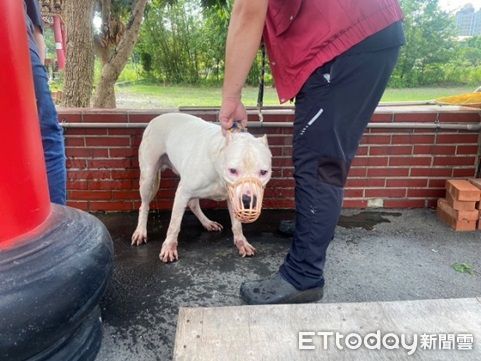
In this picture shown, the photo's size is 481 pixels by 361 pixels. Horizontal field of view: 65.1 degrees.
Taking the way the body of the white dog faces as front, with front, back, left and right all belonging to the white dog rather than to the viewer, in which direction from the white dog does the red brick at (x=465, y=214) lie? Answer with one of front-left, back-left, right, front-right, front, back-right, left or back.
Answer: front-left

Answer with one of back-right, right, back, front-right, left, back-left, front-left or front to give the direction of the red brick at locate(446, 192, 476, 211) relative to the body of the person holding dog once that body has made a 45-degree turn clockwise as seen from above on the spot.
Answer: right

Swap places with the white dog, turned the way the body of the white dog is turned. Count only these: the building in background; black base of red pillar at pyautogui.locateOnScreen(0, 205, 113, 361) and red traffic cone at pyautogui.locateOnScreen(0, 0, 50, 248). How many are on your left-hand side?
1

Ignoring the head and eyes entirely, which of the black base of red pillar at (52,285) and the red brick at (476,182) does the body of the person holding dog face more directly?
the black base of red pillar

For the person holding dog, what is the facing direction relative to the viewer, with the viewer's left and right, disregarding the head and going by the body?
facing to the left of the viewer

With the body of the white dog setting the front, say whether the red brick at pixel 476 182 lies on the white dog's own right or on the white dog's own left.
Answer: on the white dog's own left

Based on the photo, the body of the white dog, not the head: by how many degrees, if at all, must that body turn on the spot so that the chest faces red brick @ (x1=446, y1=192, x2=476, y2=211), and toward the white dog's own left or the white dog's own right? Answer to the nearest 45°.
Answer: approximately 45° to the white dog's own left

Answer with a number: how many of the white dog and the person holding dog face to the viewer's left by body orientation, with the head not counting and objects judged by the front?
1

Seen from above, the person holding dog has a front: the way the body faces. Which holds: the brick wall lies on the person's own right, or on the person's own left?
on the person's own right

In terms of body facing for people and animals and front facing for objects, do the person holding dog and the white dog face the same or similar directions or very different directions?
very different directions

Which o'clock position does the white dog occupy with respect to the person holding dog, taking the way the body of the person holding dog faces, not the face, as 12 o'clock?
The white dog is roughly at 1 o'clock from the person holding dog.

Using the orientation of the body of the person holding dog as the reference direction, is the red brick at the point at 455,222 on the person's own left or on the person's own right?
on the person's own right

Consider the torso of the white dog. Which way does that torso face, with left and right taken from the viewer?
facing the viewer and to the right of the viewer
